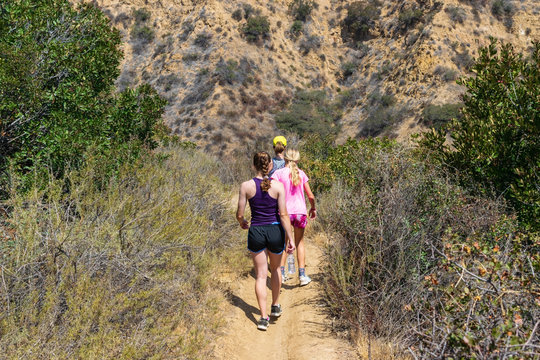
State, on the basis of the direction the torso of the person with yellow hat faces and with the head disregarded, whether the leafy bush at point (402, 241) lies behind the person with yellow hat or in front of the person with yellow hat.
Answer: behind

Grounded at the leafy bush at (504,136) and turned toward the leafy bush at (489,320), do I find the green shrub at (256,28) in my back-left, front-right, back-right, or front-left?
back-right

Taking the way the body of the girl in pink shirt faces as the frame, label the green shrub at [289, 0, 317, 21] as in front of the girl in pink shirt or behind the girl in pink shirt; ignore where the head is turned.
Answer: in front

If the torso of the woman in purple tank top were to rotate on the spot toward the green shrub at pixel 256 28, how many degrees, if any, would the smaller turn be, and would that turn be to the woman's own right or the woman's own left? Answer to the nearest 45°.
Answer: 0° — they already face it

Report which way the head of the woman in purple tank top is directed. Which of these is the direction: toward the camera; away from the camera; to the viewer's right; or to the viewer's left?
away from the camera

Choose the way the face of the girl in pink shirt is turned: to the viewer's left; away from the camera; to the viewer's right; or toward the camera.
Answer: away from the camera

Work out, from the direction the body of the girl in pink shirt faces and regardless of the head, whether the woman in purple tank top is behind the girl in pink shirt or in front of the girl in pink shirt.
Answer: behind

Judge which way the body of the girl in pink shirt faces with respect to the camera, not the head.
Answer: away from the camera

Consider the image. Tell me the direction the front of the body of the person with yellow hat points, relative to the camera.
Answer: away from the camera

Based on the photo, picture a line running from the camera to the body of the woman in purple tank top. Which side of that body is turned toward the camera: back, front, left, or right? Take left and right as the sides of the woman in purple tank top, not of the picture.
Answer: back

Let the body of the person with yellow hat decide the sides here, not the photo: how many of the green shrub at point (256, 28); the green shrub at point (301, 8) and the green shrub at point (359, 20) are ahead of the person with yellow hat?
3

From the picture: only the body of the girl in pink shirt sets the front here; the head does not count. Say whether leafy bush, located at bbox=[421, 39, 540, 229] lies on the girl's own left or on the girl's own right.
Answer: on the girl's own right

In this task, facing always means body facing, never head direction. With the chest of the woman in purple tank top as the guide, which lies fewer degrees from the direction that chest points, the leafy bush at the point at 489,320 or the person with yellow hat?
the person with yellow hat

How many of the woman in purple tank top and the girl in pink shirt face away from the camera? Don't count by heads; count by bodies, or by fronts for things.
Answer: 2

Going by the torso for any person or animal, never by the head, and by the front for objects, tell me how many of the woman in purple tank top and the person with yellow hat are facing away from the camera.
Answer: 2

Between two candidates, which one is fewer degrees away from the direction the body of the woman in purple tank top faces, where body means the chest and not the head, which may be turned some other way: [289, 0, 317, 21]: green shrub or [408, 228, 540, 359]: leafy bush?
the green shrub

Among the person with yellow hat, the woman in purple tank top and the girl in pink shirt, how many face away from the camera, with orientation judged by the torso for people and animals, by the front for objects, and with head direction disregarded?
3
